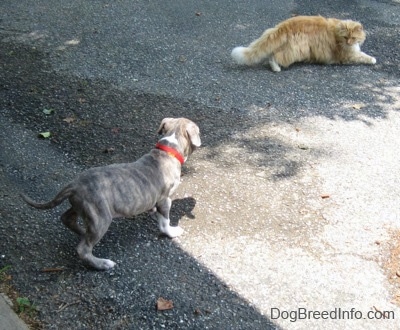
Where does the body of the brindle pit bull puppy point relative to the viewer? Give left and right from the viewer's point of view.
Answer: facing away from the viewer and to the right of the viewer

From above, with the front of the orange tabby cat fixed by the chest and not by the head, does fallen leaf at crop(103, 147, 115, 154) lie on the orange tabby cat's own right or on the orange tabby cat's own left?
on the orange tabby cat's own right

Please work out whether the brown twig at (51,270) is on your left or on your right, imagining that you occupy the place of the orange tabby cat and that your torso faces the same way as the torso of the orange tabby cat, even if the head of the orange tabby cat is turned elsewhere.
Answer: on your right

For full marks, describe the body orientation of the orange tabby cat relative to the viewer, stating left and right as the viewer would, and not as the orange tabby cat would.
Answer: facing to the right of the viewer

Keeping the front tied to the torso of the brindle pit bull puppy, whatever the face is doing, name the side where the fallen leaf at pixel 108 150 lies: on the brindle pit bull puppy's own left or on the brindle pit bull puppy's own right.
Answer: on the brindle pit bull puppy's own left

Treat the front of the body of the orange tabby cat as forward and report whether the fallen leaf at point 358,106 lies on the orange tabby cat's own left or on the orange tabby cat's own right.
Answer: on the orange tabby cat's own right

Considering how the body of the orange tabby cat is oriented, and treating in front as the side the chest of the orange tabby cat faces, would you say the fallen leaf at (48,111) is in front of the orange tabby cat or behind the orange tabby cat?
behind
